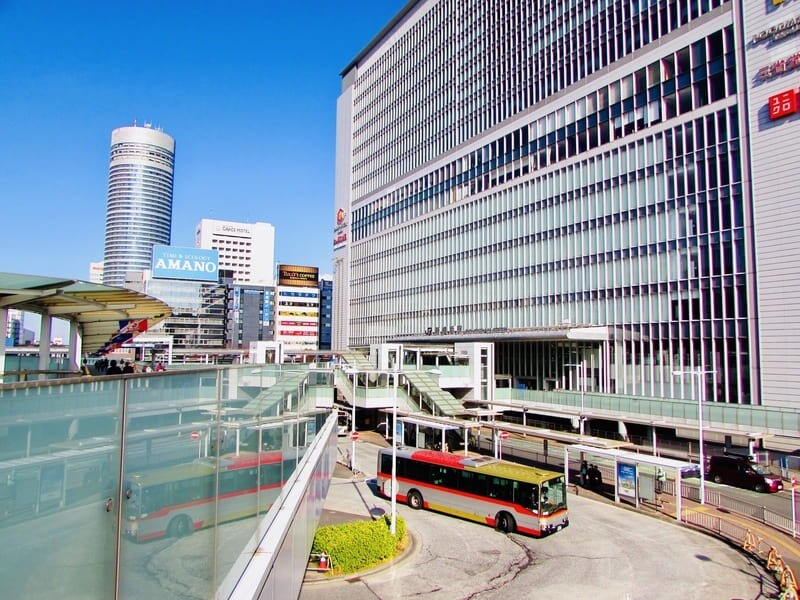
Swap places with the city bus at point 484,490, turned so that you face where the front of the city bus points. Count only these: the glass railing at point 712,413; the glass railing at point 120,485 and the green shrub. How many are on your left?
1

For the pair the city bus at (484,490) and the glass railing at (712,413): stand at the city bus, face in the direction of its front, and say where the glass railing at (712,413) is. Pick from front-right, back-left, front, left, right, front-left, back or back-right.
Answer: left

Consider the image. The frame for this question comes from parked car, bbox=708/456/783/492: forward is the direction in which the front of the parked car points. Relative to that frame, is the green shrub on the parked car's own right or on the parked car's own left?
on the parked car's own right

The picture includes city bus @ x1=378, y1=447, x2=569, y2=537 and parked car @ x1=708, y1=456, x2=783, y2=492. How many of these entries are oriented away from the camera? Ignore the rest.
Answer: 0

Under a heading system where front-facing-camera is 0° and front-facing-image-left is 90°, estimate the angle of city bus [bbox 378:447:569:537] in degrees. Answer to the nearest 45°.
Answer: approximately 315°

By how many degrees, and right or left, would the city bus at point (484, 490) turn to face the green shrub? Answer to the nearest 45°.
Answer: approximately 90° to its right

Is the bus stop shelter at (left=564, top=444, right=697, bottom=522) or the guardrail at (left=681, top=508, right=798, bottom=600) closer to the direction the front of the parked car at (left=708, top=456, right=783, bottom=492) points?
the guardrail

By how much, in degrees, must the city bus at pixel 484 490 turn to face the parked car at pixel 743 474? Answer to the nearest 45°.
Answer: approximately 90° to its left

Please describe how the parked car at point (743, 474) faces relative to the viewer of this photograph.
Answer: facing the viewer and to the right of the viewer
